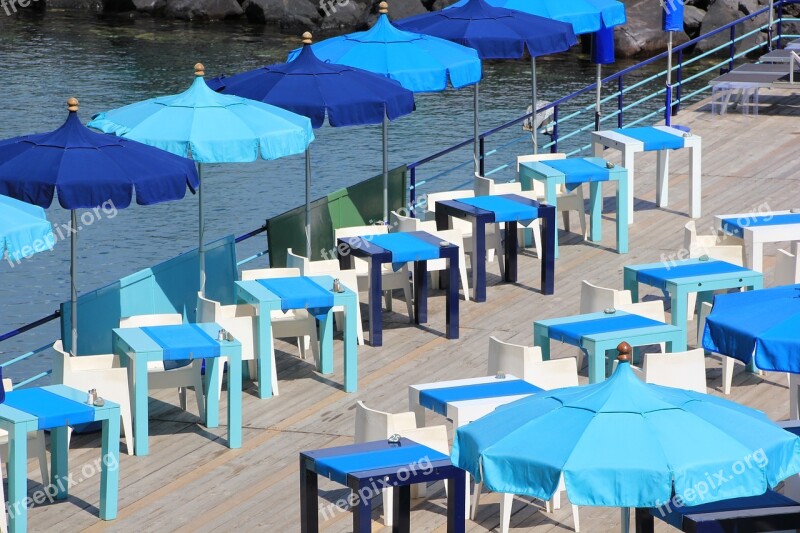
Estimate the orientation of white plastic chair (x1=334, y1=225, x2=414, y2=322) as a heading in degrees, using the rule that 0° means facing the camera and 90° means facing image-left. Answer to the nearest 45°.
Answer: approximately 315°

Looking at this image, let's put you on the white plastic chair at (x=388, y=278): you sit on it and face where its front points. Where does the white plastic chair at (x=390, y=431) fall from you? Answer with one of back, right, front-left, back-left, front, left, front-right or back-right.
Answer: front-right

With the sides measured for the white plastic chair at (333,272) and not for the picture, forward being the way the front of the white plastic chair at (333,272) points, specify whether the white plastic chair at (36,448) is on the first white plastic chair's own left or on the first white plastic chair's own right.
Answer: on the first white plastic chair's own right

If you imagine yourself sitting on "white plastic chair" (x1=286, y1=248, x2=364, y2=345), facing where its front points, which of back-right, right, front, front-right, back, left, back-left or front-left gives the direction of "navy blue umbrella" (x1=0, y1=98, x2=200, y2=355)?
right

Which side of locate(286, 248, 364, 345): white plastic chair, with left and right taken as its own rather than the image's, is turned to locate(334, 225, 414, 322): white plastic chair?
left

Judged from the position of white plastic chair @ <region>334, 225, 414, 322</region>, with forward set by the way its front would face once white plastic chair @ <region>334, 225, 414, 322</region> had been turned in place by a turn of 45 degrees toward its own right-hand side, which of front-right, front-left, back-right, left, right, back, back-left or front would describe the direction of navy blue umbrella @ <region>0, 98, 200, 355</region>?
front-right

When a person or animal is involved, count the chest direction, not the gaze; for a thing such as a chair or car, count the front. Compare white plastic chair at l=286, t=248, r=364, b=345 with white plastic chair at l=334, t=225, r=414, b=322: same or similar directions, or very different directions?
same or similar directions

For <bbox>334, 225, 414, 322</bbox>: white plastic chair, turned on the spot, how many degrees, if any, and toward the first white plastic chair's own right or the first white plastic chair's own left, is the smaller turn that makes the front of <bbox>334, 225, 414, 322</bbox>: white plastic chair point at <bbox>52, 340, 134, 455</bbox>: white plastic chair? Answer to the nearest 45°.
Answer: approximately 90° to the first white plastic chair's own right

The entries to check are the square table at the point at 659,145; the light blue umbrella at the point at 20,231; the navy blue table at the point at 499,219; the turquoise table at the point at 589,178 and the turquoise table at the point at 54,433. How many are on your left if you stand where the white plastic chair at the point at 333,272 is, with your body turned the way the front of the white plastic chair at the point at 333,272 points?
3

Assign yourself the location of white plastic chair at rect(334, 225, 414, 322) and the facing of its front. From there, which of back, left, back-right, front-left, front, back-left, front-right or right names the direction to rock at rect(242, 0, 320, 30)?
back-left

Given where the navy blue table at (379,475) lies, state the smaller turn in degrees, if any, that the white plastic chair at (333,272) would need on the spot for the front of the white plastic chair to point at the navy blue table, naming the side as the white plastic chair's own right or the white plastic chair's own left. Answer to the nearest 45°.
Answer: approximately 45° to the white plastic chair's own right

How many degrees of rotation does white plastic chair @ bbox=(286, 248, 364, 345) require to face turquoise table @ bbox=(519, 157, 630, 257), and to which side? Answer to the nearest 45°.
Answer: approximately 90° to its left
